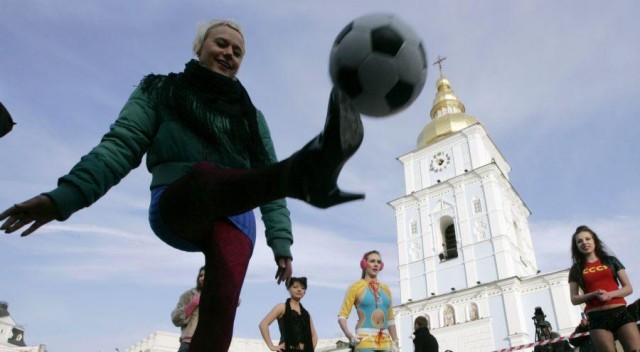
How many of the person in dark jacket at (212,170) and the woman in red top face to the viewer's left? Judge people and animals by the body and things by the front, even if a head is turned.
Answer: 0

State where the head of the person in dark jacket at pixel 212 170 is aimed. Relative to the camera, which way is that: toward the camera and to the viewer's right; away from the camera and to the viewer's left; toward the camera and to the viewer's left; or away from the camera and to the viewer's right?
toward the camera and to the viewer's right

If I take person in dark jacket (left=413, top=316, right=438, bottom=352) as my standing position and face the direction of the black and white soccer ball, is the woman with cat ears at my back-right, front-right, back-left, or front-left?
front-right

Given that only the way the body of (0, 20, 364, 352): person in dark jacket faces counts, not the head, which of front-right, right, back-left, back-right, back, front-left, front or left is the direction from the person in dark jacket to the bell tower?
left

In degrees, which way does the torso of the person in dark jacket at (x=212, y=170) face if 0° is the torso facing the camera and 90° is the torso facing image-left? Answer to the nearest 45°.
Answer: approximately 315°

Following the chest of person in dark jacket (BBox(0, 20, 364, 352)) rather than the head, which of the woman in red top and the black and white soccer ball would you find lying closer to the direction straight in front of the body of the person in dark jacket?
the black and white soccer ball

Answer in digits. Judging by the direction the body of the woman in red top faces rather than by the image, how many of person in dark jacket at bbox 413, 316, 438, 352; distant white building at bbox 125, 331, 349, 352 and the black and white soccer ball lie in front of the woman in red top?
1

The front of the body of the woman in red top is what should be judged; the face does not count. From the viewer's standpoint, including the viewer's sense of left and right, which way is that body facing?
facing the viewer

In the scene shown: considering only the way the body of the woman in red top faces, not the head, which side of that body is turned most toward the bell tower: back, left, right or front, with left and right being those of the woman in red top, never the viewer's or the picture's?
back

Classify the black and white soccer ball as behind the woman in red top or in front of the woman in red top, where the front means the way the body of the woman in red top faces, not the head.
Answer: in front

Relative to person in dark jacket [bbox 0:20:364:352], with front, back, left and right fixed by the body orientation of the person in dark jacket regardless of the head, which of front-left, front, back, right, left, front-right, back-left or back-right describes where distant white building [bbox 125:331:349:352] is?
back-left
